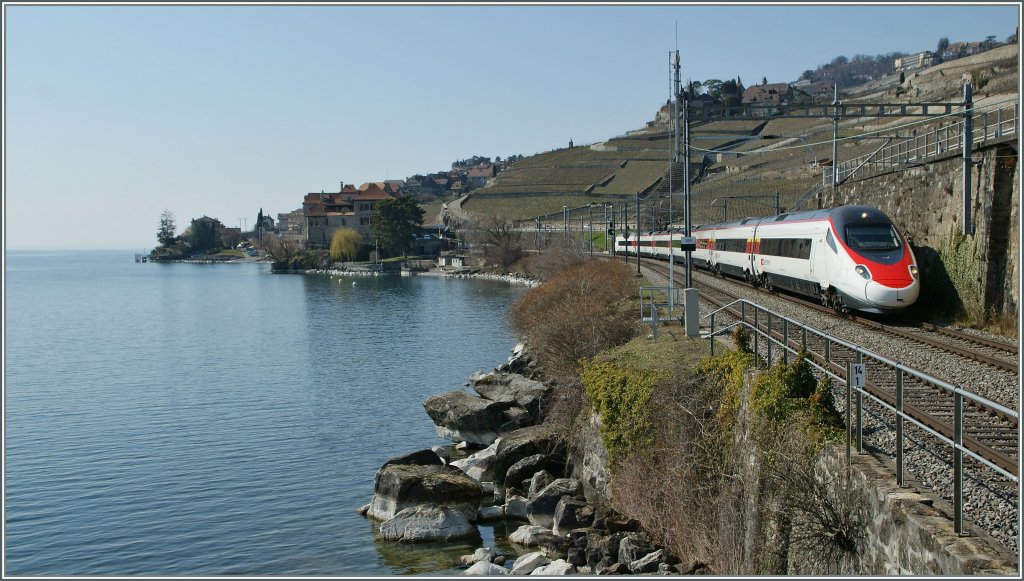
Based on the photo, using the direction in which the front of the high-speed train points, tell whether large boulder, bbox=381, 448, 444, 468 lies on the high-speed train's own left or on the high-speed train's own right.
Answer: on the high-speed train's own right

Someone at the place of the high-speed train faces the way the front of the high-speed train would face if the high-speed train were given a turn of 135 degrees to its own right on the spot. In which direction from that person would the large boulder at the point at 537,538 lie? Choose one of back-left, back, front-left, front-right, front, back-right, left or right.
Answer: front-left

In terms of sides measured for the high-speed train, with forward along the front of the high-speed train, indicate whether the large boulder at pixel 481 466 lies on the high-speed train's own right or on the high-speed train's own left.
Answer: on the high-speed train's own right

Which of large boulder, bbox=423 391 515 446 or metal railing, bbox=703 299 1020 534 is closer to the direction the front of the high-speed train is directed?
the metal railing

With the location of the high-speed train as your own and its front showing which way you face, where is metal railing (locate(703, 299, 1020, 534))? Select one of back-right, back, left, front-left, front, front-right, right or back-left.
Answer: front-right

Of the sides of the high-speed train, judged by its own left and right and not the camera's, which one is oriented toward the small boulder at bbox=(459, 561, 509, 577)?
right

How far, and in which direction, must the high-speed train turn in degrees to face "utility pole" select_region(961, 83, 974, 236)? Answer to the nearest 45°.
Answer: approximately 45° to its left

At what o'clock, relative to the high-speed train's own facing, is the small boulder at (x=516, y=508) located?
The small boulder is roughly at 1 o'clock from the high-speed train.

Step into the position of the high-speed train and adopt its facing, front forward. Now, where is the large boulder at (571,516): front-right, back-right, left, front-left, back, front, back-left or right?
right
